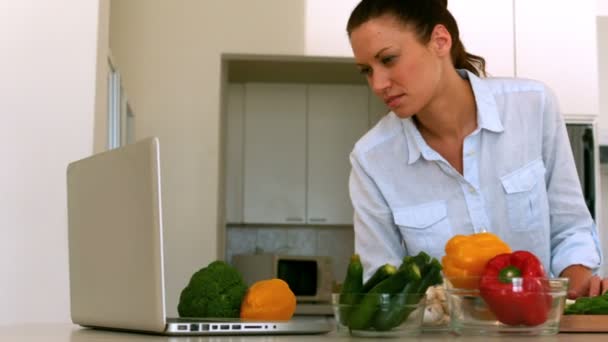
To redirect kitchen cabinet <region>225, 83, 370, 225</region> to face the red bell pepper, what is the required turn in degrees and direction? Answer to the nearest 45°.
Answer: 0° — it already faces it

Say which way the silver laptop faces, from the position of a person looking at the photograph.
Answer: facing away from the viewer and to the right of the viewer

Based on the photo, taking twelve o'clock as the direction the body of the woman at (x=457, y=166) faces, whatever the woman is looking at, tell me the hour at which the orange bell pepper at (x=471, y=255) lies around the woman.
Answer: The orange bell pepper is roughly at 12 o'clock from the woman.

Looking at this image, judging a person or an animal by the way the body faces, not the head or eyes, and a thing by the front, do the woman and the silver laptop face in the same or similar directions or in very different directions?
very different directions

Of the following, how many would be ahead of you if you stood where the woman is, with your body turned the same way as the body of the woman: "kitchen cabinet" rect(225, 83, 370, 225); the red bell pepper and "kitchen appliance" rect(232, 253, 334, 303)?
1

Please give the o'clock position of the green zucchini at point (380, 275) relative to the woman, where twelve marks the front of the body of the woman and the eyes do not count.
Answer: The green zucchini is roughly at 12 o'clock from the woman.

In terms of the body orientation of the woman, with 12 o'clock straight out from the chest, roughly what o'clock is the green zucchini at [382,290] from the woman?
The green zucchini is roughly at 12 o'clock from the woman.

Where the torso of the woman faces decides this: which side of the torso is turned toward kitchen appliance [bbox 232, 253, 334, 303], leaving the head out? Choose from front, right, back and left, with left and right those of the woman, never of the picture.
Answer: back

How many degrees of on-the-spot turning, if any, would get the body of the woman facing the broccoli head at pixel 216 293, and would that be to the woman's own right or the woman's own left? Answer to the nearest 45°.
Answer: approximately 45° to the woman's own right

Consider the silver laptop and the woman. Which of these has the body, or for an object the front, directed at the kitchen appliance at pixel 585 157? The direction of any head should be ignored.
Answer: the silver laptop
